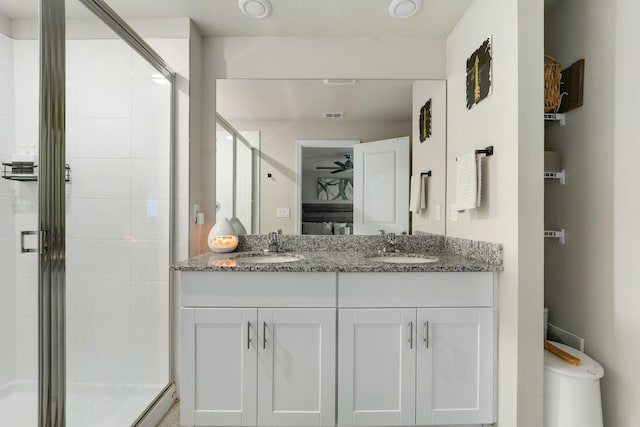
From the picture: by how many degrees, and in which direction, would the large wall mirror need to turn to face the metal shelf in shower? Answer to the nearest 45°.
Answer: approximately 45° to its right

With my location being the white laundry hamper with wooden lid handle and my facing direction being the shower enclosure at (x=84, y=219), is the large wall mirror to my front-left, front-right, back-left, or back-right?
front-right

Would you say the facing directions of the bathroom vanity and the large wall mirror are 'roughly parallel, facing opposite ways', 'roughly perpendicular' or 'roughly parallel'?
roughly parallel

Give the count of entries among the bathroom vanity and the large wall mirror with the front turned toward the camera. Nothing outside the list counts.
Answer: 2

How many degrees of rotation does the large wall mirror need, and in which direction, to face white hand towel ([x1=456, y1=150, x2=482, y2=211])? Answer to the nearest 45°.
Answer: approximately 45° to its left

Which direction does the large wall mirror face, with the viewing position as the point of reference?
facing the viewer

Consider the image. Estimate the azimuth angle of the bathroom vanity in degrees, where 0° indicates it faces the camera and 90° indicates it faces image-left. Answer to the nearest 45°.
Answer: approximately 0°
